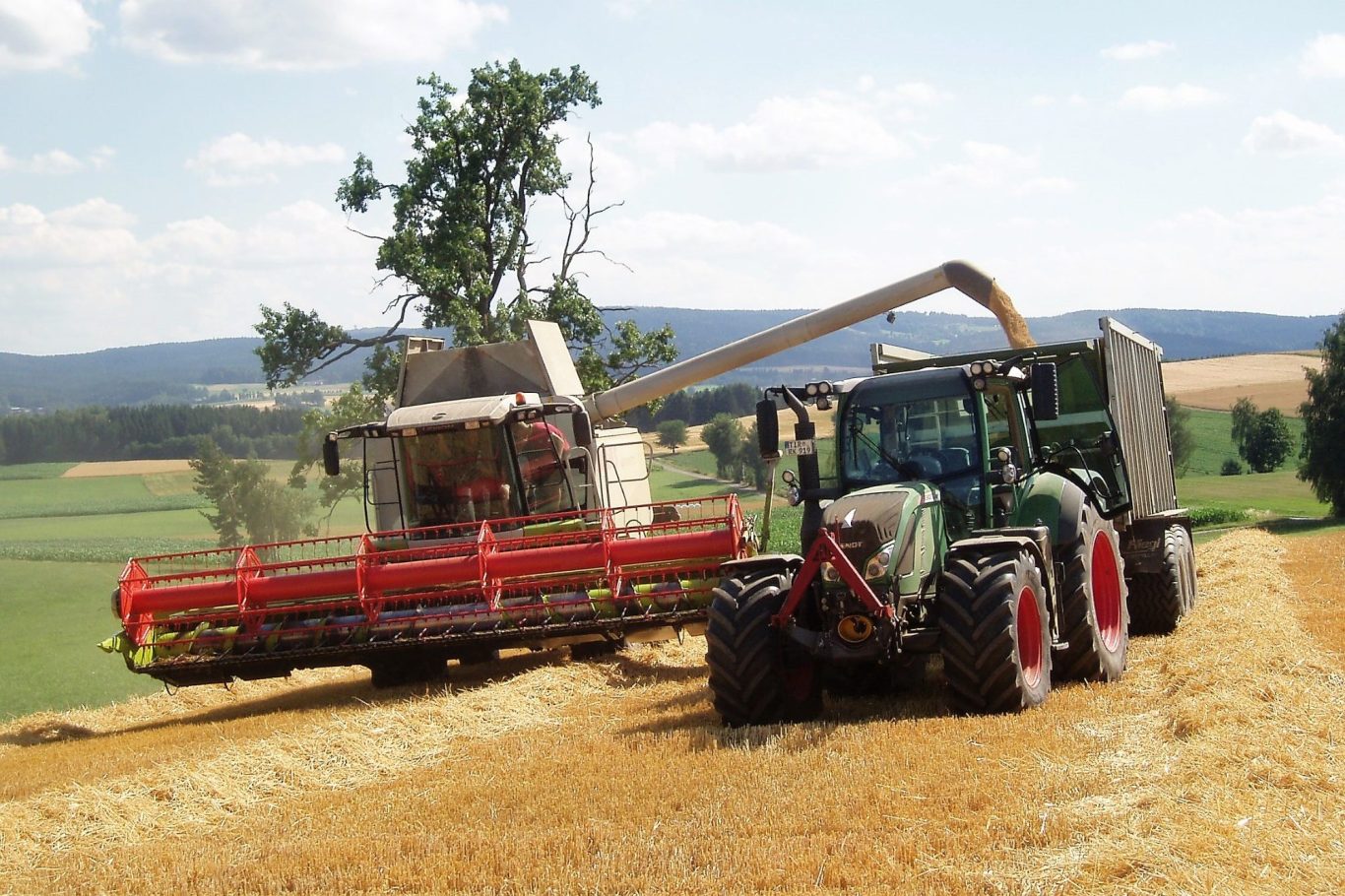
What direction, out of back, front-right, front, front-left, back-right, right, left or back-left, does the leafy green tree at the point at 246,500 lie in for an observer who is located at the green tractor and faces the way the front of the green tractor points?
right

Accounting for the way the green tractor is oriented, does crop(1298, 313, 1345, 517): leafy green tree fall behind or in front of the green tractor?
behind

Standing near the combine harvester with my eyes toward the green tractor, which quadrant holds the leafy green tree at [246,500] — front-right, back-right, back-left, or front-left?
back-left

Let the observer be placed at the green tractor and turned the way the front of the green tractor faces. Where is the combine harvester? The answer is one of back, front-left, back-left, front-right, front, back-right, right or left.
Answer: right

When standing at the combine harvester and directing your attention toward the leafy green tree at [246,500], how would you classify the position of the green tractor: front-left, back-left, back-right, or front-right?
back-right

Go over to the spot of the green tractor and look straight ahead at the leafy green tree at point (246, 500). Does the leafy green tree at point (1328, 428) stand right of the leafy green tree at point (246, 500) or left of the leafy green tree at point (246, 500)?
right

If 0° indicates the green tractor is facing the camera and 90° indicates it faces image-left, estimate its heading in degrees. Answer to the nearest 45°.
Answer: approximately 45°
